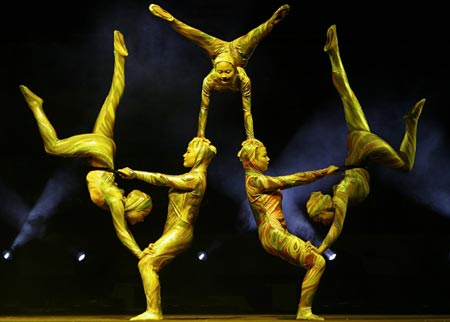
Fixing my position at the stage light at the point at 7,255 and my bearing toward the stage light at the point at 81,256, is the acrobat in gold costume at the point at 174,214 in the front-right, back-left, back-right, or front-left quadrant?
front-right

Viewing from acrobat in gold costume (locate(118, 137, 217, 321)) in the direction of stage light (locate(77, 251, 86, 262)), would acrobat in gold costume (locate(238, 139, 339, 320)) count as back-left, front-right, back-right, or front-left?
back-right

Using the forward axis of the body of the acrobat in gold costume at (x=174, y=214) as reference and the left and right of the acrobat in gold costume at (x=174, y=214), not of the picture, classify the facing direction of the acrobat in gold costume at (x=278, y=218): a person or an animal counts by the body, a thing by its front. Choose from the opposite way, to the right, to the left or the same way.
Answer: the opposite way

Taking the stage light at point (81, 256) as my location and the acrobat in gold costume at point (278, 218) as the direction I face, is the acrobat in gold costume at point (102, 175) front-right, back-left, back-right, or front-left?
front-right
